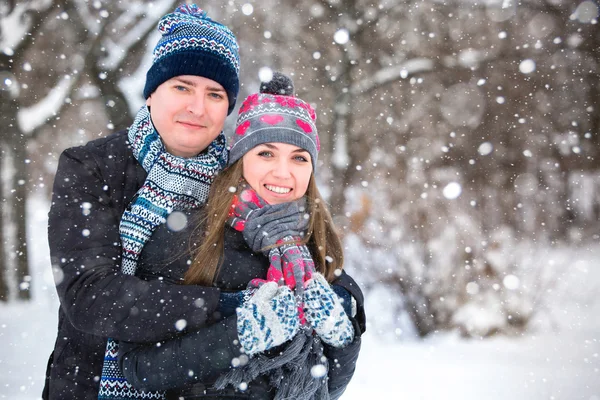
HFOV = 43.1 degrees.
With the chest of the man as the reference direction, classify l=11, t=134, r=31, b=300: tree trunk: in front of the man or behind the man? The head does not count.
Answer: behind

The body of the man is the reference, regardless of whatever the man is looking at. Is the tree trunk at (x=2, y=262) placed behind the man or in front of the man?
behind

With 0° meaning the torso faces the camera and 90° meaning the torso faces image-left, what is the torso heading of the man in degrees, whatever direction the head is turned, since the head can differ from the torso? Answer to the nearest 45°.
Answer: approximately 315°
